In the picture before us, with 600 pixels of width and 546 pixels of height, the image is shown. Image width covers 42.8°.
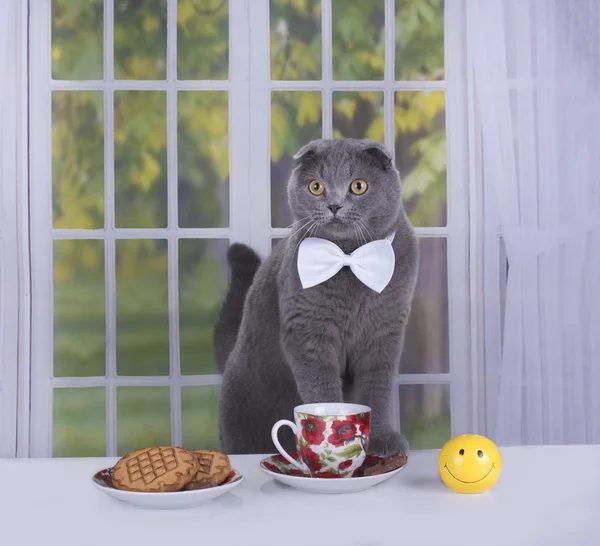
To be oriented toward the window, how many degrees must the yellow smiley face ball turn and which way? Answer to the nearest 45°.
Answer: approximately 135° to its right

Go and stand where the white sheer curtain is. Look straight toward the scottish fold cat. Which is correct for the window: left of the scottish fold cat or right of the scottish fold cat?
right

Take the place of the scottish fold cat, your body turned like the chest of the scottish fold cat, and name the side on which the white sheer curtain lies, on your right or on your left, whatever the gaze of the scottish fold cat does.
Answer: on your left

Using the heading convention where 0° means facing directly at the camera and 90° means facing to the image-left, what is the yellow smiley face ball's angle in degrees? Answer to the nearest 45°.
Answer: approximately 0°
